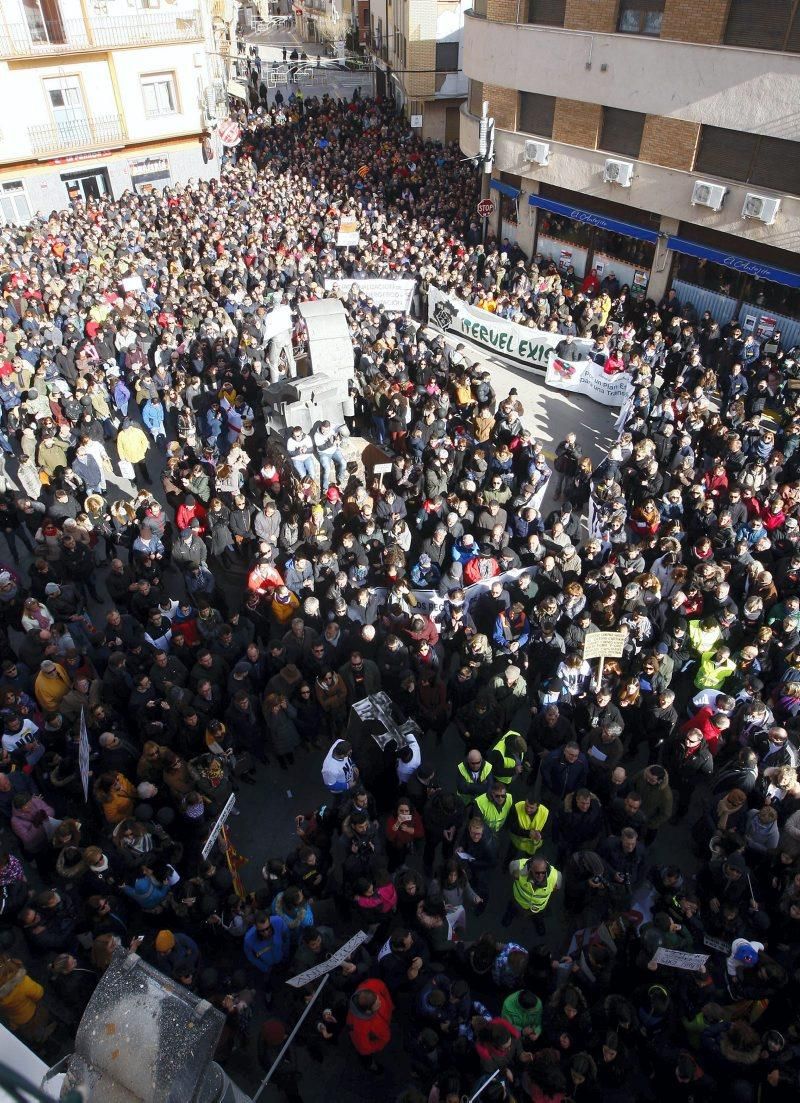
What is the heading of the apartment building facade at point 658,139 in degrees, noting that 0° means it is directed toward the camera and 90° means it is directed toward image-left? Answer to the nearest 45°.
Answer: approximately 45°

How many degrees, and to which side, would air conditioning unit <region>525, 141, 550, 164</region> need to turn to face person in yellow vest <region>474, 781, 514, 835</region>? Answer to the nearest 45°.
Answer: approximately 45° to its left

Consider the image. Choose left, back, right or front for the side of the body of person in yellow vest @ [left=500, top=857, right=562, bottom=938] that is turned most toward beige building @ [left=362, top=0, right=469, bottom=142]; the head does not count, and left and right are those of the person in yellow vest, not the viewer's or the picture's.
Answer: back

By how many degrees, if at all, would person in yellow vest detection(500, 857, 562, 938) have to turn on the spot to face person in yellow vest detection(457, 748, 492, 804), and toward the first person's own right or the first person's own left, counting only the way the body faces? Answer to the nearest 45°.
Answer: approximately 135° to the first person's own right

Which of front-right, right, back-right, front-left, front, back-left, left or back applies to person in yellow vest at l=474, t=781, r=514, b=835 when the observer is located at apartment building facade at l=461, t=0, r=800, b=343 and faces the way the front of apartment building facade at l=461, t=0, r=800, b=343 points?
front-left

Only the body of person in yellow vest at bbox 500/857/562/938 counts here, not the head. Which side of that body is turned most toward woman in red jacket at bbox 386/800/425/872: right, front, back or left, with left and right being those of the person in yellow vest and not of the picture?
right

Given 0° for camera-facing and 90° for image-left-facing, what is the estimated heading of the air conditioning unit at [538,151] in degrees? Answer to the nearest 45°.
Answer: approximately 45°
